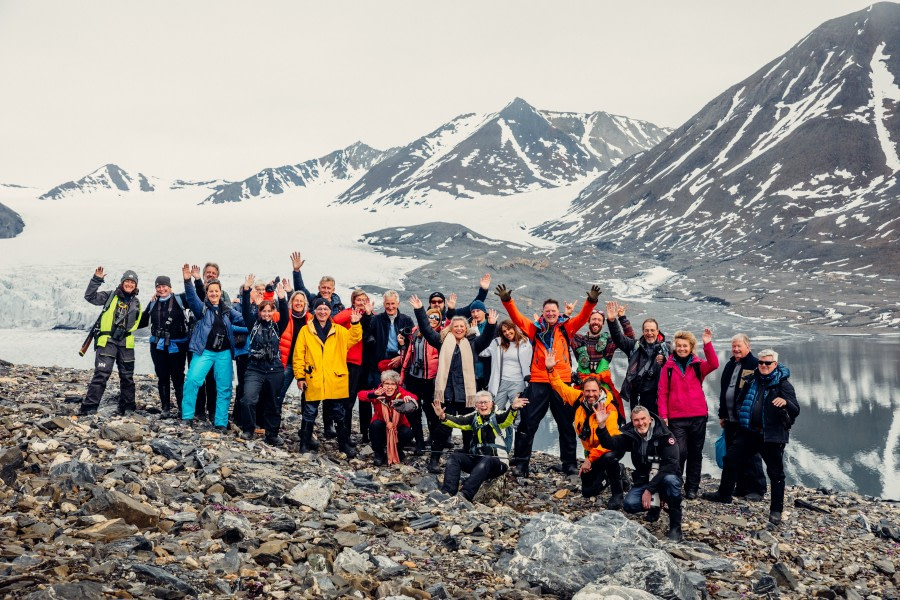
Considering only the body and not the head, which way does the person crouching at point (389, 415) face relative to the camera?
toward the camera

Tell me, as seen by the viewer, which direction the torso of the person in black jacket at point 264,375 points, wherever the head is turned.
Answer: toward the camera

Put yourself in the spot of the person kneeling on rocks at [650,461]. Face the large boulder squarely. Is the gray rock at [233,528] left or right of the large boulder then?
right

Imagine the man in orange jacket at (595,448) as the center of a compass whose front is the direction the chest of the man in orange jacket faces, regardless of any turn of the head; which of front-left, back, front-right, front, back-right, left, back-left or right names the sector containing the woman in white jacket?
back-right

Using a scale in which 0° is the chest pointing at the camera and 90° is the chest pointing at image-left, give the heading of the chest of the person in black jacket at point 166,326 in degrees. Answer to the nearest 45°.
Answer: approximately 0°

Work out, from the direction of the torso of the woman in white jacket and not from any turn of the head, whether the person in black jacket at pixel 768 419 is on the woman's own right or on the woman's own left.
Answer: on the woman's own left

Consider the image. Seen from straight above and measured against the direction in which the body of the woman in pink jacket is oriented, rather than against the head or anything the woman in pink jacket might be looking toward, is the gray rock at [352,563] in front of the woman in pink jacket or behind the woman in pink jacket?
in front

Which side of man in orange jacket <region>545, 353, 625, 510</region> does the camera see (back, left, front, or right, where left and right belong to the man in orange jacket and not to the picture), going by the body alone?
front

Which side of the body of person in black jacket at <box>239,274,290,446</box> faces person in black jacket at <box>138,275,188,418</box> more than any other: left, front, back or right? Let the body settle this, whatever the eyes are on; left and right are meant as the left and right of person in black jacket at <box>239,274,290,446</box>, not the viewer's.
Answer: right
